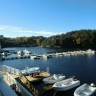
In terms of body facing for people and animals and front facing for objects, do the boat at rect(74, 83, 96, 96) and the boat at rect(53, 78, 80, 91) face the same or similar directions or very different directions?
same or similar directions
